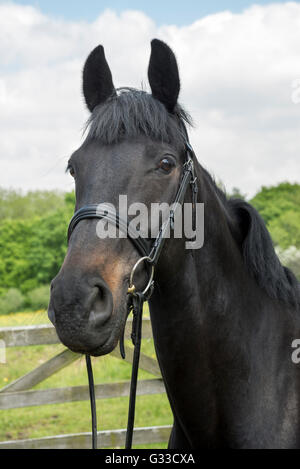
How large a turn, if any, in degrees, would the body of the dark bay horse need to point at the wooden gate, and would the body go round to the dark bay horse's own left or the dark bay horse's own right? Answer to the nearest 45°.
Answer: approximately 90° to the dark bay horse's own right

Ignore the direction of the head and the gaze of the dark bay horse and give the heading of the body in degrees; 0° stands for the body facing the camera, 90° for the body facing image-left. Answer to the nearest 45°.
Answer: approximately 45°
